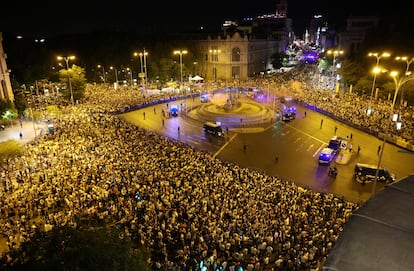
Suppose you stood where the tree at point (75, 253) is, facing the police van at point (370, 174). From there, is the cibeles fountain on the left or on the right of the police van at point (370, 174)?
left

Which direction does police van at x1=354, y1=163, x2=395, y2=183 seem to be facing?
to the viewer's right

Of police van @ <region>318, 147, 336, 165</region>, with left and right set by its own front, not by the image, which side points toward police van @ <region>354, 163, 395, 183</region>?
left

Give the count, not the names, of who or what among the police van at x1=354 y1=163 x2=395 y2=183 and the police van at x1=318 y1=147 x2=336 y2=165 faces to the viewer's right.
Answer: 1

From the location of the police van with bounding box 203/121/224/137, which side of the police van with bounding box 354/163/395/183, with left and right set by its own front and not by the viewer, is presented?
back

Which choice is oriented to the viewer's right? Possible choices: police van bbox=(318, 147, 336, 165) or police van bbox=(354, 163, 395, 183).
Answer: police van bbox=(354, 163, 395, 183)

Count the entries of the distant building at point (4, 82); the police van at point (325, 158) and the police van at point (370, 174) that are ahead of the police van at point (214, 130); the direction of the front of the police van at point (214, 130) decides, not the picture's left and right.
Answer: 2

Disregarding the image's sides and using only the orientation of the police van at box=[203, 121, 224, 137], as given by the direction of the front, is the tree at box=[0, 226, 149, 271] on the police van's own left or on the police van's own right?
on the police van's own right

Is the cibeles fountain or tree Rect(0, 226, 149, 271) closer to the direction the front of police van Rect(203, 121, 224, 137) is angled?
the tree
